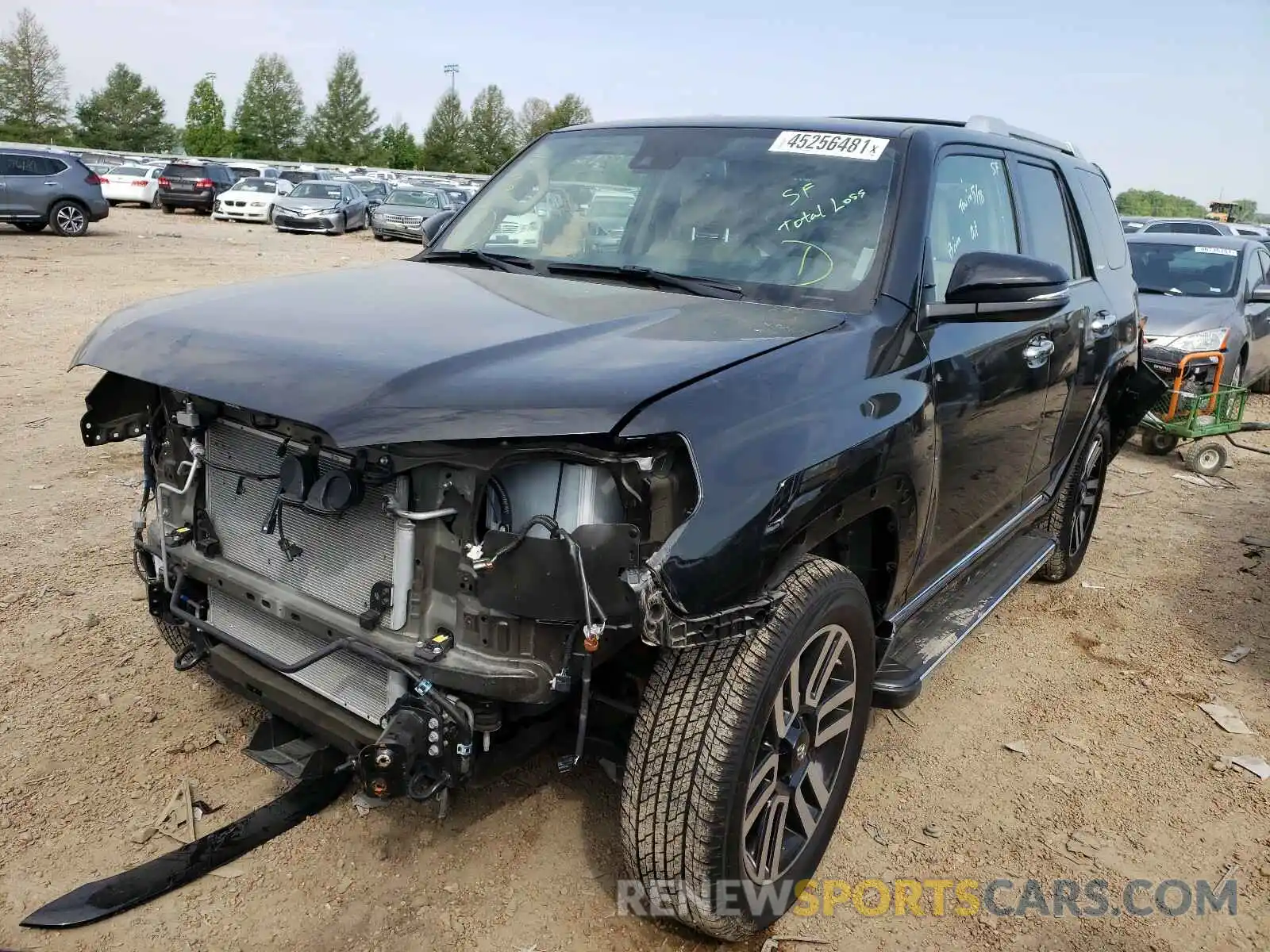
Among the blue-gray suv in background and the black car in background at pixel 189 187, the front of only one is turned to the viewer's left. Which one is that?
the blue-gray suv in background

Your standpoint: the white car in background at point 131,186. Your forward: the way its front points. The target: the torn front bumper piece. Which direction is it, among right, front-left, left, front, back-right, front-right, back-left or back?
back-right

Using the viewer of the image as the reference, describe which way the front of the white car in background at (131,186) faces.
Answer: facing away from the viewer and to the right of the viewer

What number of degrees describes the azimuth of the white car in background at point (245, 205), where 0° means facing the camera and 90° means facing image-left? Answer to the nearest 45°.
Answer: approximately 45°

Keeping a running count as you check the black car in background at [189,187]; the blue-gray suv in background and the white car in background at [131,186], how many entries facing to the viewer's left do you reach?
1

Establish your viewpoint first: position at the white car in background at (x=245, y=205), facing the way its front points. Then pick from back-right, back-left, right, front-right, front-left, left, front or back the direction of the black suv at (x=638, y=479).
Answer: front-left

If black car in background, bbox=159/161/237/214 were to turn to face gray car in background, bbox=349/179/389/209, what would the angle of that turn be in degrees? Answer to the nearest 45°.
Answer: approximately 45° to its right

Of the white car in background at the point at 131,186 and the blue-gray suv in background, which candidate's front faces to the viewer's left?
the blue-gray suv in background

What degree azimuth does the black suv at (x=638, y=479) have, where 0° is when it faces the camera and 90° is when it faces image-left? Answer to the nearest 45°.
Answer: approximately 45°

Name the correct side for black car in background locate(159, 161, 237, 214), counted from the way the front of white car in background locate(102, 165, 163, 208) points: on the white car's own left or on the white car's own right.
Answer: on the white car's own right

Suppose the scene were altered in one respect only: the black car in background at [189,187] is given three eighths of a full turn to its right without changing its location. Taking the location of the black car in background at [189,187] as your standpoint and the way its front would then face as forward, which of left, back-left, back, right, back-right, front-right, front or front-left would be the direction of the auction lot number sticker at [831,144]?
front

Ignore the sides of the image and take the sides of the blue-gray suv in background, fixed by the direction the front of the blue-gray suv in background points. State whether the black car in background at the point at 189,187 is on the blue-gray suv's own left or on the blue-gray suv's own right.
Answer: on the blue-gray suv's own right

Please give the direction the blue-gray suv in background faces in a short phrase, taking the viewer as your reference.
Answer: facing to the left of the viewer

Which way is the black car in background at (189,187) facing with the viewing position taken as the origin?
facing away from the viewer and to the right of the viewer

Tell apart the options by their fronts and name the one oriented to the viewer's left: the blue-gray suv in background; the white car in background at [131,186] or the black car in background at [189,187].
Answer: the blue-gray suv in background

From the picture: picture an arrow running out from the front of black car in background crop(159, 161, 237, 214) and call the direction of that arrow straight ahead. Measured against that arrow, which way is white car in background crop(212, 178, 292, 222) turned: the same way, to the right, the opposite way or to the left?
the opposite way
